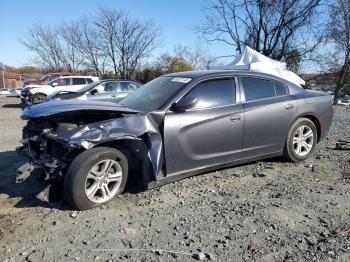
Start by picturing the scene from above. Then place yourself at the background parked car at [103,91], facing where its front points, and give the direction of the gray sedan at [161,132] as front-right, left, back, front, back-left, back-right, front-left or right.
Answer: left

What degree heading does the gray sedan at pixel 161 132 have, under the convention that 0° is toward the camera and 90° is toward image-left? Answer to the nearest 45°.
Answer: approximately 45°

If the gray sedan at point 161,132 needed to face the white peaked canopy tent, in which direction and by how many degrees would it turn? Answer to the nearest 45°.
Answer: approximately 135° to its right

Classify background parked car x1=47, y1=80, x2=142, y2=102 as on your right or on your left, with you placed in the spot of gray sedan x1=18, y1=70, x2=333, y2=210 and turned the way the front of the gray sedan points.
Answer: on your right

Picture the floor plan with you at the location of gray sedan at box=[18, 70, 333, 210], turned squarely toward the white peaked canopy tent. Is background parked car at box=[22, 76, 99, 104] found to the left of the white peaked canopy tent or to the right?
left

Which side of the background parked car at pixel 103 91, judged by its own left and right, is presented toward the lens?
left

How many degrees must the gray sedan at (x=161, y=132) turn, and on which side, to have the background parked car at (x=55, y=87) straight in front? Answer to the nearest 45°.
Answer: approximately 90° to its right

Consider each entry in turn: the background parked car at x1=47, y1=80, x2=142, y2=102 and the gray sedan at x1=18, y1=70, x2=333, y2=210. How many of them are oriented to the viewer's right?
0

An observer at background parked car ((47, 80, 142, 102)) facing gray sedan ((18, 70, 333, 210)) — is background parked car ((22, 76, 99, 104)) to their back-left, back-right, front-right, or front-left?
back-right
